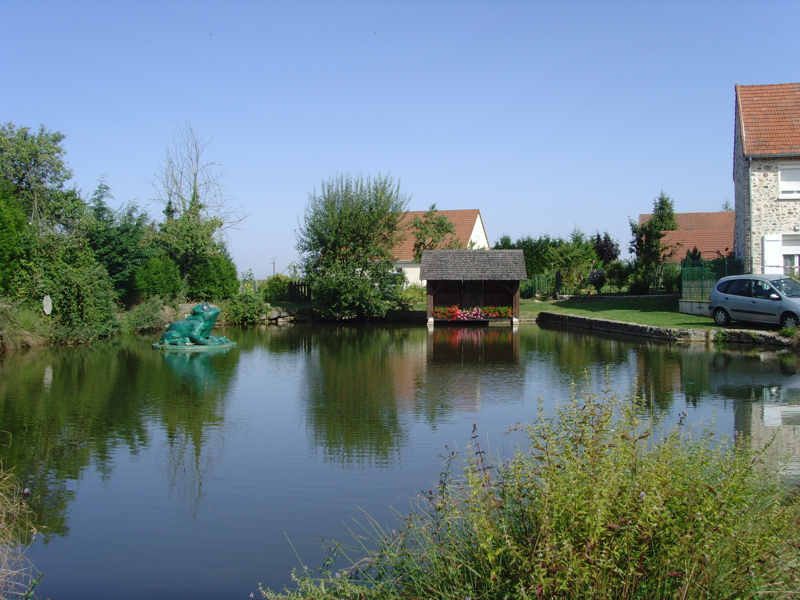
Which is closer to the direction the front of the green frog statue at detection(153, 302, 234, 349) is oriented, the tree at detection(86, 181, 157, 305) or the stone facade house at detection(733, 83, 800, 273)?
the stone facade house

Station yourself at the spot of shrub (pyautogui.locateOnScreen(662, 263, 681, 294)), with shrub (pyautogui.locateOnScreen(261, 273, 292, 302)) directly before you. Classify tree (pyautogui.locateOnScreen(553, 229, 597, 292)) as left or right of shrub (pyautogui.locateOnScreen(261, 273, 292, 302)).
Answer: right

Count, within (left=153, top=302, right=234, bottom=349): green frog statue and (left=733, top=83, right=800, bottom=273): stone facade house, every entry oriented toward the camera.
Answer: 1

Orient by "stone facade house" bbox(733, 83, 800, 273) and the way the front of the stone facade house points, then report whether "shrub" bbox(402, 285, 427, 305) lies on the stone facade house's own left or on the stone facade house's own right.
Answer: on the stone facade house's own right

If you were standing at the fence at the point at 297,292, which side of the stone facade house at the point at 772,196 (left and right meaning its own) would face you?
right

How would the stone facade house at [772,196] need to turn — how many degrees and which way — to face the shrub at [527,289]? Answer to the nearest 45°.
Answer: approximately 135° to its right

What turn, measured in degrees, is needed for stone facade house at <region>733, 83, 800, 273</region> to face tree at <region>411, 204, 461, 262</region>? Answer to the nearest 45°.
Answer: approximately 135° to its right

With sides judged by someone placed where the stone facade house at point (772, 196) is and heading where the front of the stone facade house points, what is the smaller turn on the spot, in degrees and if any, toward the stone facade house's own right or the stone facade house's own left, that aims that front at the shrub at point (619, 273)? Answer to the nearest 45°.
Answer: approximately 135° to the stone facade house's own right

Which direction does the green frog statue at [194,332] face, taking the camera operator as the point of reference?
facing to the right of the viewer

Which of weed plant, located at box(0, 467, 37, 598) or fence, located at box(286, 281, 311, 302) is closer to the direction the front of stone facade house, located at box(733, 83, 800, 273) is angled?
the weed plant

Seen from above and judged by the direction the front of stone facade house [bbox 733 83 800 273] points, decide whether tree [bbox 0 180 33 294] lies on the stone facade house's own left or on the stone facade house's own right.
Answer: on the stone facade house's own right

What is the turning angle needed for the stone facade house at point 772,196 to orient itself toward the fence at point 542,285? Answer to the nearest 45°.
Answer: approximately 135° to its right

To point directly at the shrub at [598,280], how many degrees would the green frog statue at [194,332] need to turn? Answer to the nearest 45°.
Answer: approximately 45° to its left
